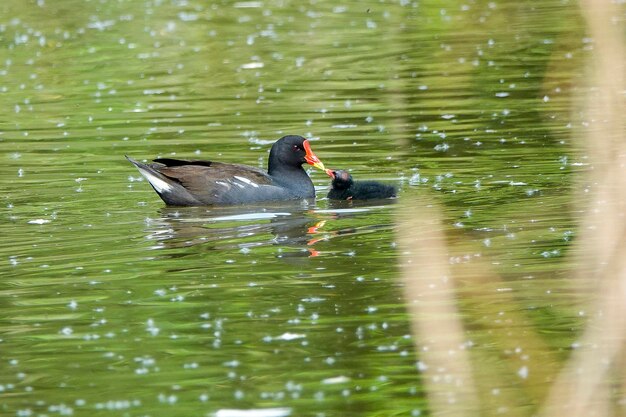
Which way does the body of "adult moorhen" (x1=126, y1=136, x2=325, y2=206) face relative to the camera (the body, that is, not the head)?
to the viewer's right

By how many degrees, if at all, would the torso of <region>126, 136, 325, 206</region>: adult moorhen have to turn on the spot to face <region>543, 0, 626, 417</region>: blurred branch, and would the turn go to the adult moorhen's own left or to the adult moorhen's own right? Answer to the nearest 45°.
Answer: approximately 90° to the adult moorhen's own right

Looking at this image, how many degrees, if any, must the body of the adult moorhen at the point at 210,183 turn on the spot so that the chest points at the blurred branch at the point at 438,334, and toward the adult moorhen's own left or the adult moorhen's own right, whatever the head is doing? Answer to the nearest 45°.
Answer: approximately 90° to the adult moorhen's own right

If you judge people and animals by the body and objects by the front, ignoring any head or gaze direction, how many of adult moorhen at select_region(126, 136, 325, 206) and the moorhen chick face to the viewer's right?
1

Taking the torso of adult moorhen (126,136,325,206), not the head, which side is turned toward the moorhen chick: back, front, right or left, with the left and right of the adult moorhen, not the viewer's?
front

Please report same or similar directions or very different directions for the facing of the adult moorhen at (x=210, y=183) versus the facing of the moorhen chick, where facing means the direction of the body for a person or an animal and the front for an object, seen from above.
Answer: very different directions

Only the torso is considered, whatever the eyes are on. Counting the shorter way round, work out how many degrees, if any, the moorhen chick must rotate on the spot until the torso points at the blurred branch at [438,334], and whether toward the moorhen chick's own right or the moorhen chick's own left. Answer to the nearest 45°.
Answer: approximately 90° to the moorhen chick's own left

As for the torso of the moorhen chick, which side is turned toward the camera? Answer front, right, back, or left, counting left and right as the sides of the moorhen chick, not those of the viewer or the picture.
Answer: left

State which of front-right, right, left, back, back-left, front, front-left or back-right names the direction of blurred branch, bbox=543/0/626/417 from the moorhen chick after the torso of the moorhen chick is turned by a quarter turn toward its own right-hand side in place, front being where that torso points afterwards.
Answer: back

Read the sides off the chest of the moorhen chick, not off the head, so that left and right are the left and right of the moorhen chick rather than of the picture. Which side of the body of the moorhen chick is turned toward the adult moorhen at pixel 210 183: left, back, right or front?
front

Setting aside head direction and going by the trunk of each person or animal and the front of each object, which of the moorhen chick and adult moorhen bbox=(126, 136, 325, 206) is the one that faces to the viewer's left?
the moorhen chick
